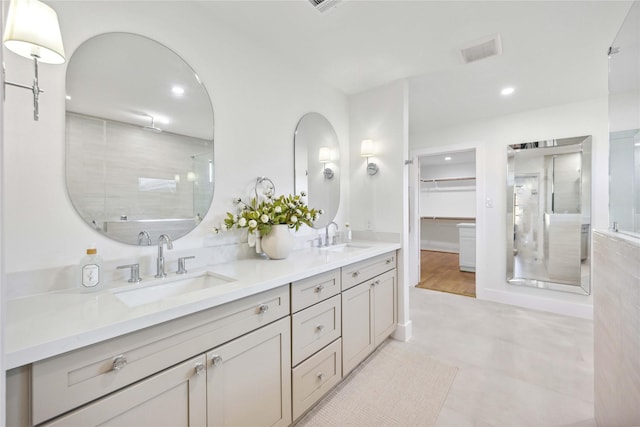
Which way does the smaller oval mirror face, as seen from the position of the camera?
facing the viewer and to the right of the viewer

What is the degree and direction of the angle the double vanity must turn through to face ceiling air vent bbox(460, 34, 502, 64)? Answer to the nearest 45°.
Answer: approximately 45° to its left

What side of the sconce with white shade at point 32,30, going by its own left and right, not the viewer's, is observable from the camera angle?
right
